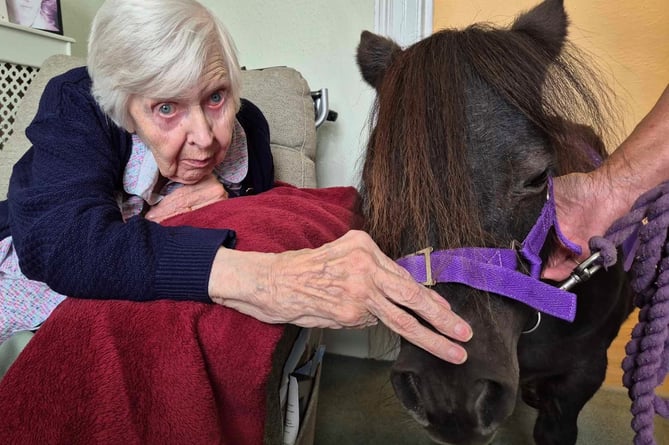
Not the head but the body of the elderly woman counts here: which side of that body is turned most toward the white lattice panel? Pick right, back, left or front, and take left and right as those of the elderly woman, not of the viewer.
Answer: back

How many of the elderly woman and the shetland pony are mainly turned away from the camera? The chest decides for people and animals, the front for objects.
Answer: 0

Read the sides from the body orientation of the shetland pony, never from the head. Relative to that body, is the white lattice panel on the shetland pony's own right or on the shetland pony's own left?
on the shetland pony's own right

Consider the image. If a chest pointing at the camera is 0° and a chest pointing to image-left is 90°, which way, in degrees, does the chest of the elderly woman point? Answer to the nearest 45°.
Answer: approximately 315°

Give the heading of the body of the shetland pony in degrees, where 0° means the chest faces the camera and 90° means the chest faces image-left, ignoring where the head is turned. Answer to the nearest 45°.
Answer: approximately 45°
